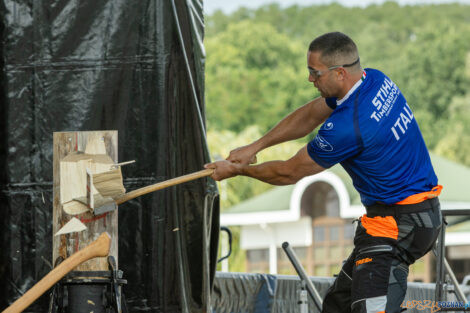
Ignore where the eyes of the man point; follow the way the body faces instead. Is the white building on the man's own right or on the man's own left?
on the man's own right

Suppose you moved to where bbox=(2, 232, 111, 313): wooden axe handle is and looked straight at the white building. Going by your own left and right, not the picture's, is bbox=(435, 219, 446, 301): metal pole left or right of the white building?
right

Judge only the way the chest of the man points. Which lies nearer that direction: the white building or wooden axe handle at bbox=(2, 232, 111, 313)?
the wooden axe handle

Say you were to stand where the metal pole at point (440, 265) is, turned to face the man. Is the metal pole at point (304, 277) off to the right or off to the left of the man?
right

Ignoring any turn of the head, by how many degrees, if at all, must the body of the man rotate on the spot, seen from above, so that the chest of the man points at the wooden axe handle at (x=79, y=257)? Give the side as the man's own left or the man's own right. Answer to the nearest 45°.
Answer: approximately 45° to the man's own left

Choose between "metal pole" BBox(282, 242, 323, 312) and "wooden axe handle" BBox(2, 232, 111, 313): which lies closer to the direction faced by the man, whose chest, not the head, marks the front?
the wooden axe handle

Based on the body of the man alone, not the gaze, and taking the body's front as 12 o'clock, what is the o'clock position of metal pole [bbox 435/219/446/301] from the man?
The metal pole is roughly at 4 o'clock from the man.

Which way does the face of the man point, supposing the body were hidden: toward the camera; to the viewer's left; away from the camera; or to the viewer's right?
to the viewer's left

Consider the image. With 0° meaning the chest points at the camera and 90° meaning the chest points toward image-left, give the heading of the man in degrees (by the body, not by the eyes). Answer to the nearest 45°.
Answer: approximately 90°
